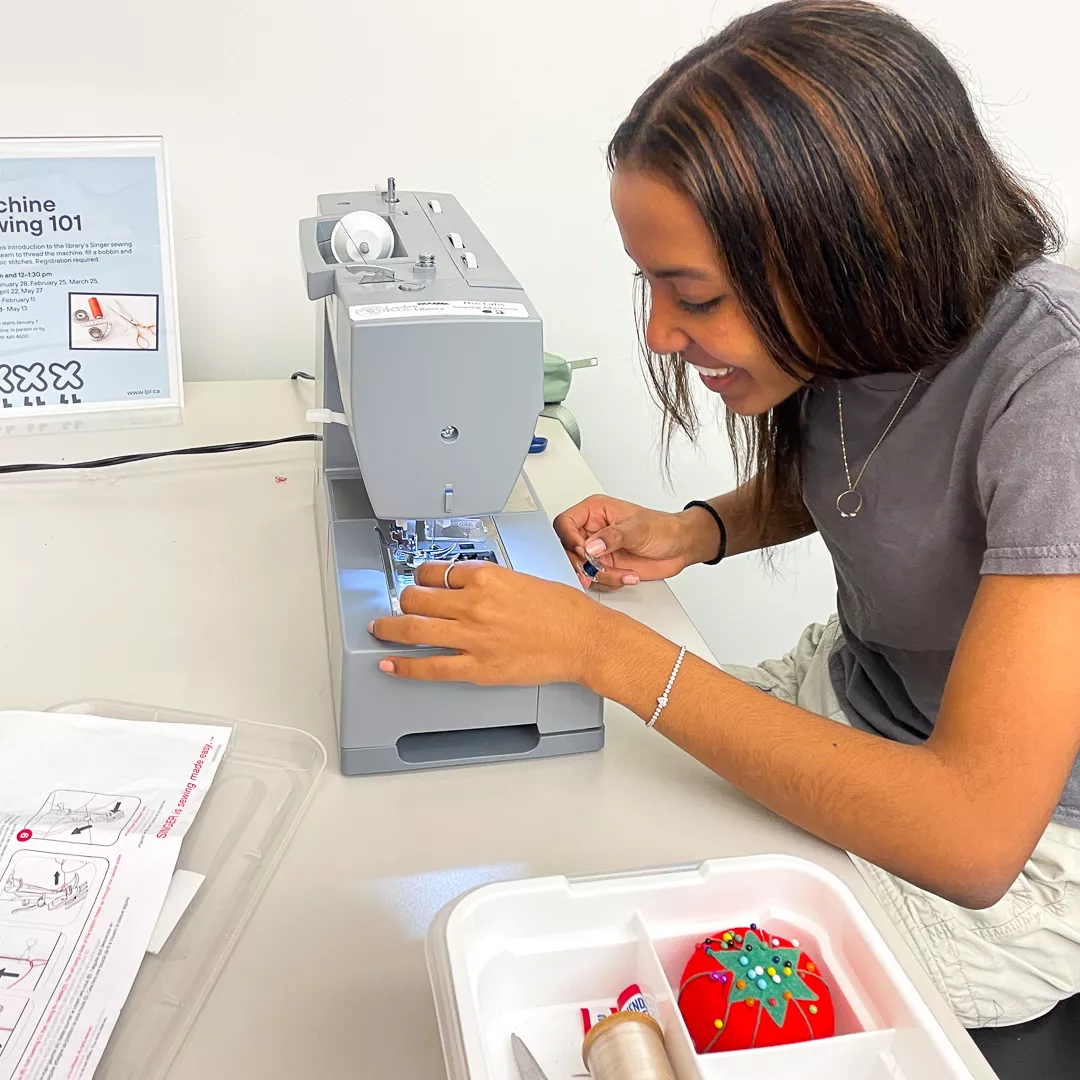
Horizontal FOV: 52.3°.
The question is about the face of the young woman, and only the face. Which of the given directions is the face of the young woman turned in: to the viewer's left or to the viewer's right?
to the viewer's left

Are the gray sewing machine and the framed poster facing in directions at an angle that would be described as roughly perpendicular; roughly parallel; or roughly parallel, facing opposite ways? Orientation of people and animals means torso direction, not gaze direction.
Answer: roughly perpendicular

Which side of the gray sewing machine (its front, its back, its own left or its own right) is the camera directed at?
right

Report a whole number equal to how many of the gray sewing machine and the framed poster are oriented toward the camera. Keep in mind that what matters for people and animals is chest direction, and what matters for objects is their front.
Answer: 1
